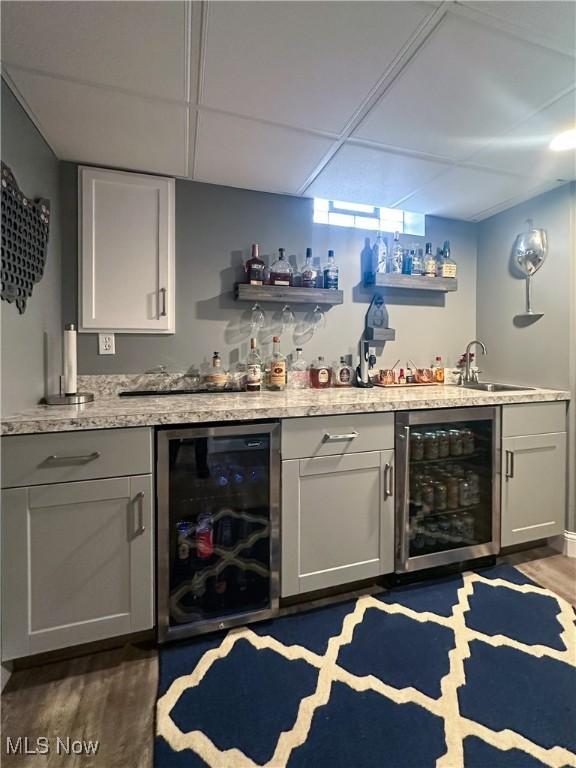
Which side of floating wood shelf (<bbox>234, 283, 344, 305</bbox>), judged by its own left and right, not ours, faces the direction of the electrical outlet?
right

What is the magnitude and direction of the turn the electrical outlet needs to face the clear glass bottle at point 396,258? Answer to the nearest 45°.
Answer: approximately 90° to its left

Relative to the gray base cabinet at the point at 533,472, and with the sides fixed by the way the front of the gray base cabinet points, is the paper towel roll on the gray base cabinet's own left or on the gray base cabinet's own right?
on the gray base cabinet's own right

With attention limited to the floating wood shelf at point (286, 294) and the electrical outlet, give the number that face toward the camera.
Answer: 2

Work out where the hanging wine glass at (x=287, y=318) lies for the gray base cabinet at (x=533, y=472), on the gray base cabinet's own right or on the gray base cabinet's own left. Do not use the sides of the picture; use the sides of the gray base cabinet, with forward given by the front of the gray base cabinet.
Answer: on the gray base cabinet's own right

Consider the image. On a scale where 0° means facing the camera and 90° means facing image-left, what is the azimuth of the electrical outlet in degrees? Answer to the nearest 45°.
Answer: approximately 0°

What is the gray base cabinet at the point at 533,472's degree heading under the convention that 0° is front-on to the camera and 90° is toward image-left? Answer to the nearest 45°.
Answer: approximately 315°

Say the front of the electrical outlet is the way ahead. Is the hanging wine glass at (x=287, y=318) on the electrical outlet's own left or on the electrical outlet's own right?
on the electrical outlet's own left
